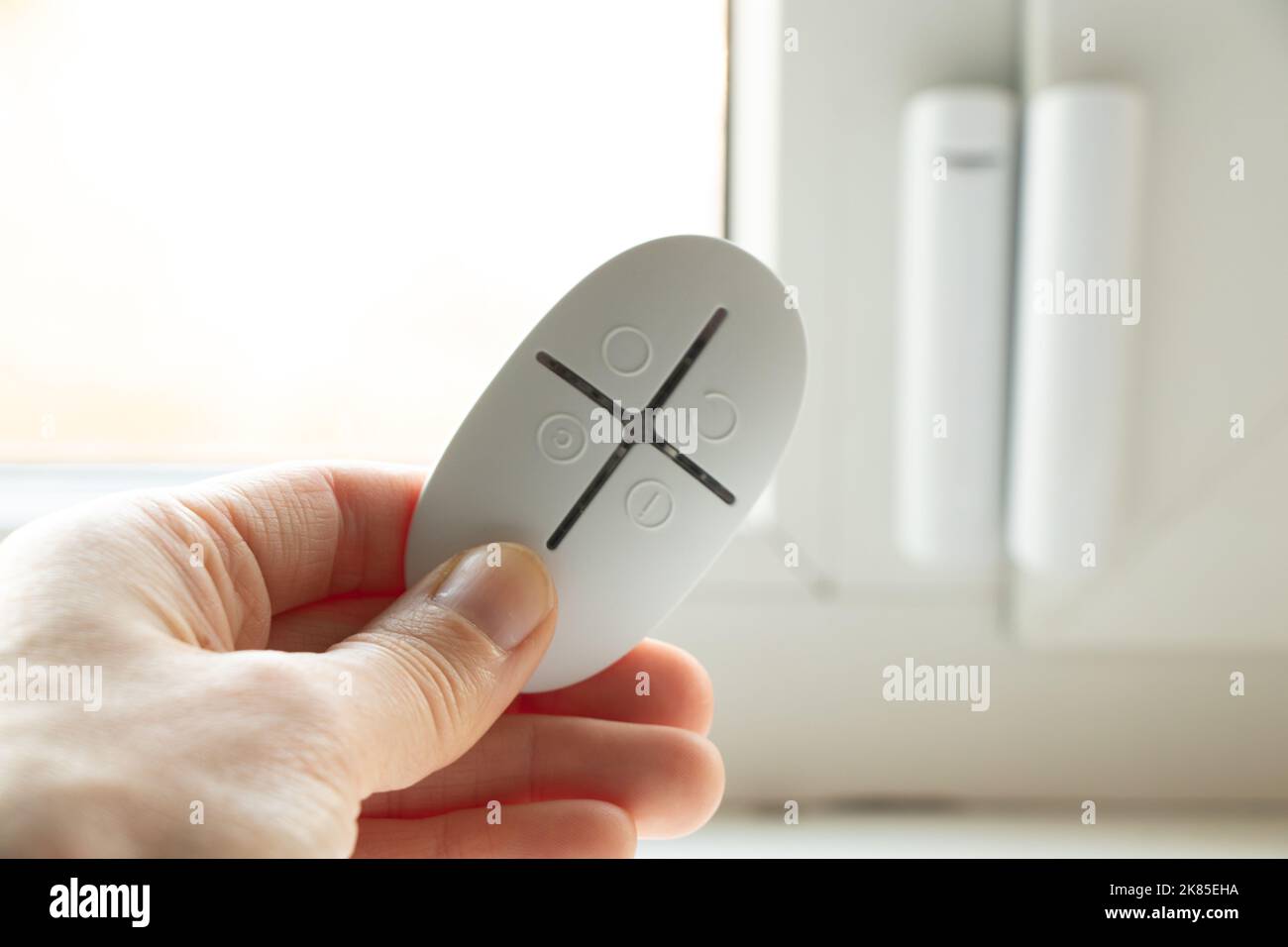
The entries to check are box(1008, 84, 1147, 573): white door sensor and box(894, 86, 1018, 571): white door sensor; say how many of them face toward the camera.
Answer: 2

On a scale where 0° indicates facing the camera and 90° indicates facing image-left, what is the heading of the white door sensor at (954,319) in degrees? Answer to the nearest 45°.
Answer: approximately 0°

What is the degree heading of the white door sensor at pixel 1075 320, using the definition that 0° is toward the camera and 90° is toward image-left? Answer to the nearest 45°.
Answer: approximately 0°
